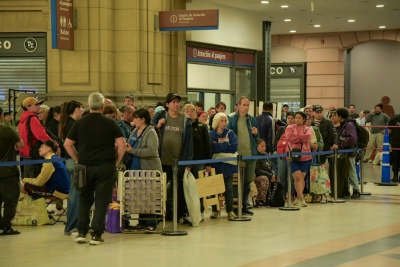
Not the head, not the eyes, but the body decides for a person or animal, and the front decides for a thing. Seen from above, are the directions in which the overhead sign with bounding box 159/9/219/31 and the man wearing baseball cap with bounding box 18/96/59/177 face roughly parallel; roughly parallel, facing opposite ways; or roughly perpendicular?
roughly perpendicular

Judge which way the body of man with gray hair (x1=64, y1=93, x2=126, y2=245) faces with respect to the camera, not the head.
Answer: away from the camera

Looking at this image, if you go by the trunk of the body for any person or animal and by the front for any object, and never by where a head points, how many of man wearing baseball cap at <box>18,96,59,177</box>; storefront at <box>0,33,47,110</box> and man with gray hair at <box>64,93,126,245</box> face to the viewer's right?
1

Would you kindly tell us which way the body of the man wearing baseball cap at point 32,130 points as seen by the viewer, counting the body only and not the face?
to the viewer's right

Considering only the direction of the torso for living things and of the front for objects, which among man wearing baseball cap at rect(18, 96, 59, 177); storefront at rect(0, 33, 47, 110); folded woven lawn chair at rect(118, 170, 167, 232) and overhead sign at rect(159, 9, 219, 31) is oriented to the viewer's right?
the man wearing baseball cap

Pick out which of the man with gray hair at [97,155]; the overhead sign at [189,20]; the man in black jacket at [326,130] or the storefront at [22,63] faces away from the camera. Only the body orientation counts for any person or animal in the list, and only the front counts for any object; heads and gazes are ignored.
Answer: the man with gray hair

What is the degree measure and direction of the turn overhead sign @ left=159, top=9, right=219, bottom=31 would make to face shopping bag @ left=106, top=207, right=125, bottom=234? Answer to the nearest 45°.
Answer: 0° — it already faces it

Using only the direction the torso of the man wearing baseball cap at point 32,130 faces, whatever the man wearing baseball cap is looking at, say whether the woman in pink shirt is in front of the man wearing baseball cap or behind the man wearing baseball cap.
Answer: in front

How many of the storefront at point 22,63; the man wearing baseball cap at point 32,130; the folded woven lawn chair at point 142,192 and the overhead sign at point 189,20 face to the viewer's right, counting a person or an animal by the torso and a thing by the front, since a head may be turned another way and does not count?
1

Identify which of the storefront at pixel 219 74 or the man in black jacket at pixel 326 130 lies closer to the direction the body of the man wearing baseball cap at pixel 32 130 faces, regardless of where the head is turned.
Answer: the man in black jacket

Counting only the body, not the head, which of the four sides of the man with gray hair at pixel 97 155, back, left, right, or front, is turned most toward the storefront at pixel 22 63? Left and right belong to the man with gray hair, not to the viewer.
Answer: front

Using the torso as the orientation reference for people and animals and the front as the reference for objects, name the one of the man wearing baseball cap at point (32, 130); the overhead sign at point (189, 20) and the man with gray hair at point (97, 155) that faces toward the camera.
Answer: the overhead sign

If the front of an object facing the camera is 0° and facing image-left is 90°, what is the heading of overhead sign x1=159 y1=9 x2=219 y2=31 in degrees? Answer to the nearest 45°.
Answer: approximately 0°

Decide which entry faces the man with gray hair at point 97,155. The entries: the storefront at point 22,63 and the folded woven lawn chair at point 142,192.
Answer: the storefront
